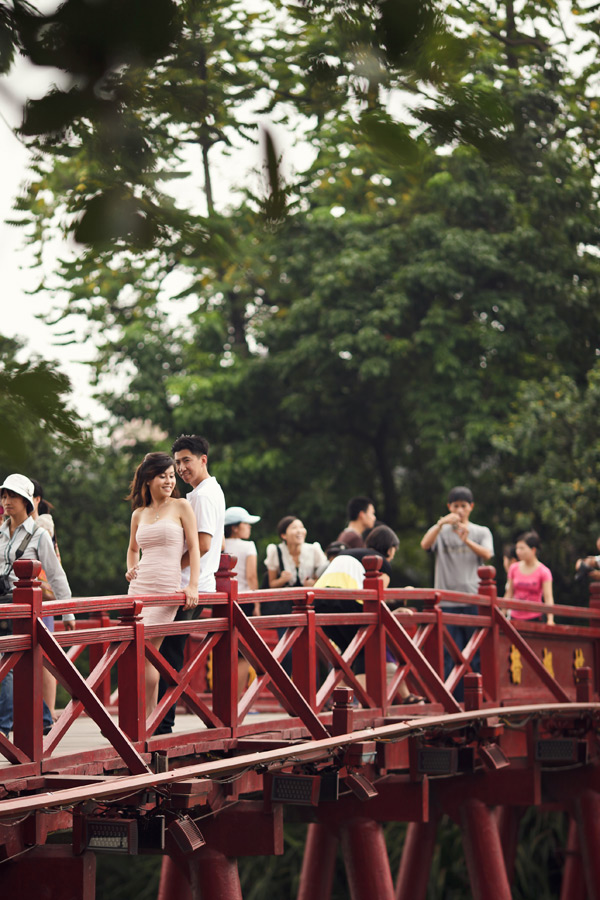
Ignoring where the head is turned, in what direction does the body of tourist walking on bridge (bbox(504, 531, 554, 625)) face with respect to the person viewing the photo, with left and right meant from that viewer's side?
facing the viewer and to the left of the viewer

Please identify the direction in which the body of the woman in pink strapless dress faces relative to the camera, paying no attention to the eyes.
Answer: toward the camera

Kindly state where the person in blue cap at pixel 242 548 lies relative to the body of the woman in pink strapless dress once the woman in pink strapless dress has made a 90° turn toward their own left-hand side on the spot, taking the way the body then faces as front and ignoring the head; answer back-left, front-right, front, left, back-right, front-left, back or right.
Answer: left

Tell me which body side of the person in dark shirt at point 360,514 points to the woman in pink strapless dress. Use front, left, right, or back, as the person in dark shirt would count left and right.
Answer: right

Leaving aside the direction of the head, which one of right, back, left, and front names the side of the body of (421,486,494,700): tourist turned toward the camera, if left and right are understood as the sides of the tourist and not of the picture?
front

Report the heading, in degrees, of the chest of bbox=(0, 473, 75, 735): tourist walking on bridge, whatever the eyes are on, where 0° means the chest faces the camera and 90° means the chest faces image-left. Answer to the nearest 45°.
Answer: approximately 45°

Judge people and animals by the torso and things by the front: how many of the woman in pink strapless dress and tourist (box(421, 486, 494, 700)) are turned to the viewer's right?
0

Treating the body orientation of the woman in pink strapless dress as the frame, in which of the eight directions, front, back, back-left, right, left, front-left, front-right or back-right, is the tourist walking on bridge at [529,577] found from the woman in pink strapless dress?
back-left

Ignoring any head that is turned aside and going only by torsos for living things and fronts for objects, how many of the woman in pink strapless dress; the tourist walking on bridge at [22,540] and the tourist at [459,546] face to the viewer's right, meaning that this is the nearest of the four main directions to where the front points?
0
